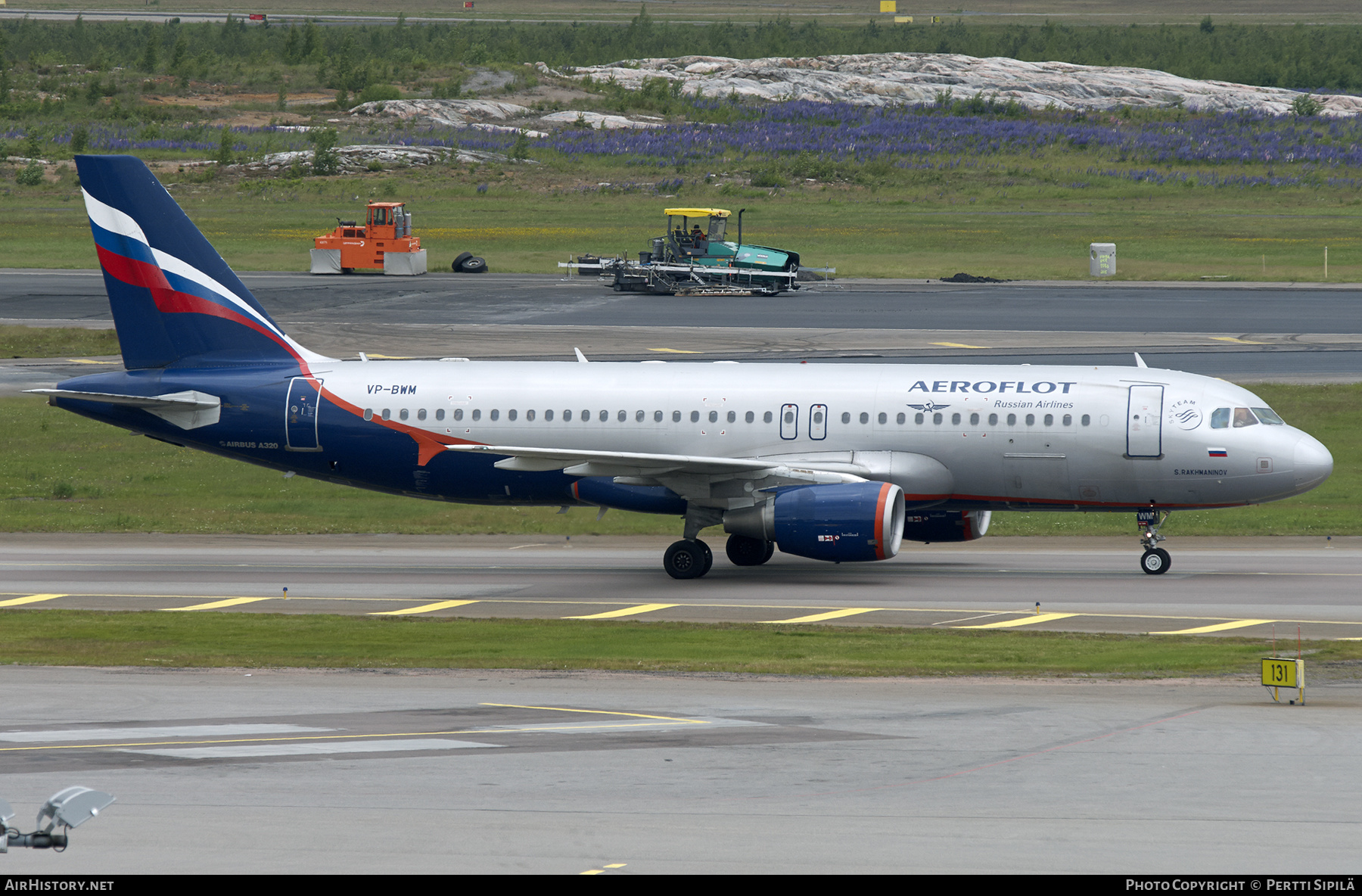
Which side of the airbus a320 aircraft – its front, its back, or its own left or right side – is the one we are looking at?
right

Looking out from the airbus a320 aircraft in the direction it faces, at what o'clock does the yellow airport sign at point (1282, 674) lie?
The yellow airport sign is roughly at 2 o'clock from the airbus a320 aircraft.
